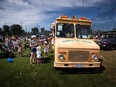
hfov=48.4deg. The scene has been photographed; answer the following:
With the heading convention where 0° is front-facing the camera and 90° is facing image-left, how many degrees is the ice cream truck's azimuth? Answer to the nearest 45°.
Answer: approximately 0°
